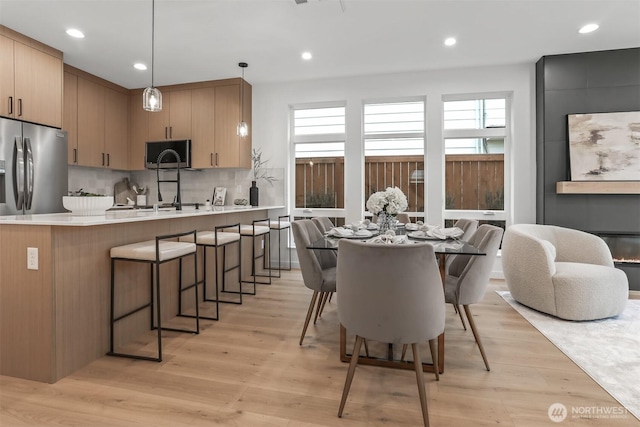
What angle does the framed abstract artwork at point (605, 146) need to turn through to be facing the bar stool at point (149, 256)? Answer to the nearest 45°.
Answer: approximately 45° to its right

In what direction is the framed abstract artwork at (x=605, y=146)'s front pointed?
toward the camera

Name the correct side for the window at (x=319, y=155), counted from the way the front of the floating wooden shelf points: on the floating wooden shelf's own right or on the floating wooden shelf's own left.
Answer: on the floating wooden shelf's own right

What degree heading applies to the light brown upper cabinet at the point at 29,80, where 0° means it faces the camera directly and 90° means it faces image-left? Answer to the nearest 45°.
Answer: approximately 315°

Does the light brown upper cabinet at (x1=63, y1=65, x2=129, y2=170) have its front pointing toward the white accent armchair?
yes

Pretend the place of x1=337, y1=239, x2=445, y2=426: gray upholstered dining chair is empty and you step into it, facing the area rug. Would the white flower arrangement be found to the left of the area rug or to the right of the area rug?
left

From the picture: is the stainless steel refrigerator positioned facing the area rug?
yes

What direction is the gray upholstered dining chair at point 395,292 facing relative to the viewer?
away from the camera

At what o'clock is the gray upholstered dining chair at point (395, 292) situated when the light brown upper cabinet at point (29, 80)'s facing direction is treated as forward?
The gray upholstered dining chair is roughly at 1 o'clock from the light brown upper cabinet.

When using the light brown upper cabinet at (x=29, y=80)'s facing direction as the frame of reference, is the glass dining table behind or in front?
in front

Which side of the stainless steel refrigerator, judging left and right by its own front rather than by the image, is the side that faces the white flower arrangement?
front

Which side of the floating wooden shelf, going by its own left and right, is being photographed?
front

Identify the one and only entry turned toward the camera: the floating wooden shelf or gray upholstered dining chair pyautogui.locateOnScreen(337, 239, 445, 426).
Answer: the floating wooden shelf
